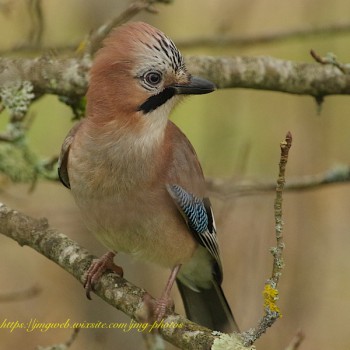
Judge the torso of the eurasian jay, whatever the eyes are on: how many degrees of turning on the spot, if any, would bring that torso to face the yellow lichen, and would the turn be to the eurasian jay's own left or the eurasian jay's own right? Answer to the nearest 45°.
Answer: approximately 90° to the eurasian jay's own left

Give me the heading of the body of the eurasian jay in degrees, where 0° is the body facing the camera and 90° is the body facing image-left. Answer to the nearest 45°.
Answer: approximately 45°

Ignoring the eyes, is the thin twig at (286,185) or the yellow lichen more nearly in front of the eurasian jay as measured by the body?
the yellow lichen

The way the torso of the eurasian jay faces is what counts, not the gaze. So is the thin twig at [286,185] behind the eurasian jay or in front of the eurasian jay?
behind

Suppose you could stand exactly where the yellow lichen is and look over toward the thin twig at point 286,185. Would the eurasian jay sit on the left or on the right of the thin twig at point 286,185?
left
